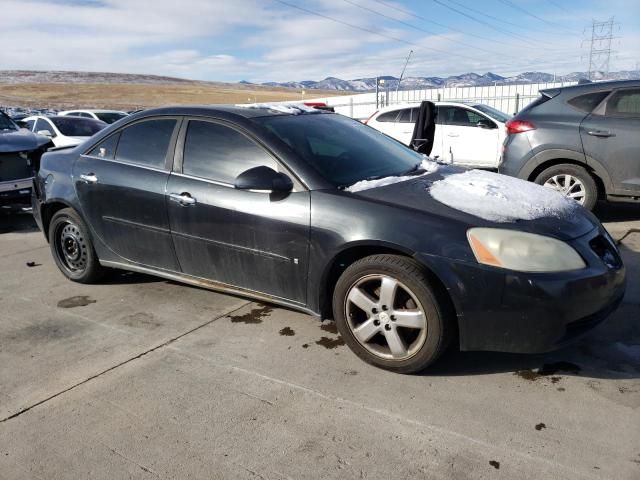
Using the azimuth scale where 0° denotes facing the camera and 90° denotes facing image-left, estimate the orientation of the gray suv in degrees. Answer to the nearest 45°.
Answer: approximately 270°

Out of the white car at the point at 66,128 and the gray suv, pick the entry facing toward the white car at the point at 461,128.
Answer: the white car at the point at 66,128

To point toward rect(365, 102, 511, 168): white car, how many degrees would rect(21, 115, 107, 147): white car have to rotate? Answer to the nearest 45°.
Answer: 0° — it already faces it

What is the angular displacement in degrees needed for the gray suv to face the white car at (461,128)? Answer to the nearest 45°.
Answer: approximately 135° to its left

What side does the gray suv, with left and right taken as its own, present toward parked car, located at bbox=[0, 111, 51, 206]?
back

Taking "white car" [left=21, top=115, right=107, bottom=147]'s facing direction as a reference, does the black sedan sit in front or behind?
in front

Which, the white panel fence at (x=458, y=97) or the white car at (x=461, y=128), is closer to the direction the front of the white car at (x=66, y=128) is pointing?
the white car

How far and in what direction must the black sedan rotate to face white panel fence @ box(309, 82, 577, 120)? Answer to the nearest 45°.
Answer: approximately 135° to its left
